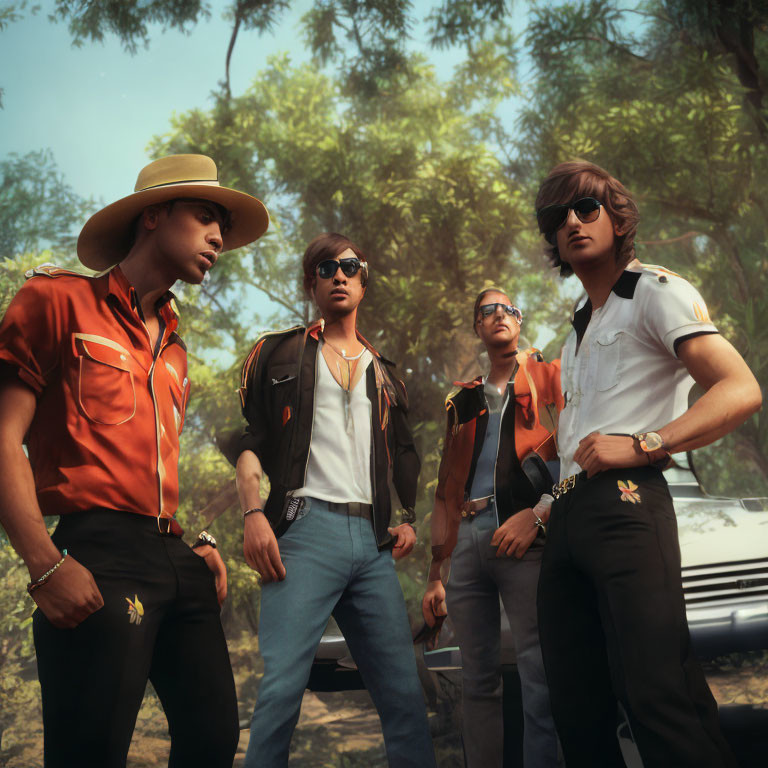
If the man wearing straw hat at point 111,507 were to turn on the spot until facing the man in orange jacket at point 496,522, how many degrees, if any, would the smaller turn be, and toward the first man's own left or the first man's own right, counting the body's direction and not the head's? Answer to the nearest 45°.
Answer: approximately 90° to the first man's own left

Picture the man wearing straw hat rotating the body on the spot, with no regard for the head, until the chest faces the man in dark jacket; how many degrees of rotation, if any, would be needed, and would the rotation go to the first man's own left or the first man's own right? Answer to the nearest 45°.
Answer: approximately 90° to the first man's own left

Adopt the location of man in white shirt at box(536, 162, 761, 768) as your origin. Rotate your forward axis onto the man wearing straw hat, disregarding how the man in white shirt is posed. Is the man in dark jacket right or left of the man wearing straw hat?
right

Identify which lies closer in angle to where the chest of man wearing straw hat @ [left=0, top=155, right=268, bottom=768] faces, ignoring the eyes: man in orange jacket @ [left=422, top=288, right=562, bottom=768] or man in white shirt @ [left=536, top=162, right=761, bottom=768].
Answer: the man in white shirt

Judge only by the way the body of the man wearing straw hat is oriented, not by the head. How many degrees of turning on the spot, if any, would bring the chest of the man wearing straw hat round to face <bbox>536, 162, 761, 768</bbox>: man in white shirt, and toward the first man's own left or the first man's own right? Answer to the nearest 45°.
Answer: approximately 45° to the first man's own left

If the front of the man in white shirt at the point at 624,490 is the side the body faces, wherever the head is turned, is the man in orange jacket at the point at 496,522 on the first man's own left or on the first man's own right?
on the first man's own right

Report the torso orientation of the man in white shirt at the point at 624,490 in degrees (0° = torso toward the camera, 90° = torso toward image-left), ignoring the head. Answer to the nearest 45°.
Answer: approximately 45°

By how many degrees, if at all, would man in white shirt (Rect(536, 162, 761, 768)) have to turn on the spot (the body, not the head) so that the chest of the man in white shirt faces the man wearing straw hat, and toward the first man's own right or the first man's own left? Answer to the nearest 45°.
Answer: approximately 45° to the first man's own right

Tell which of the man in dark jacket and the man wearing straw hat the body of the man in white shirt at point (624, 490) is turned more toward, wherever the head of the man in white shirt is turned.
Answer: the man wearing straw hat

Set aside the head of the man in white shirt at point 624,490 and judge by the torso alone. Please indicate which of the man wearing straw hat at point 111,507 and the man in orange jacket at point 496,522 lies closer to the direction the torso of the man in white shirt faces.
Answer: the man wearing straw hat
